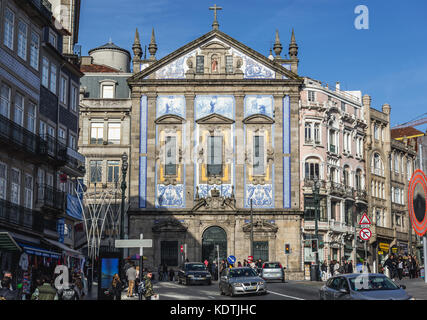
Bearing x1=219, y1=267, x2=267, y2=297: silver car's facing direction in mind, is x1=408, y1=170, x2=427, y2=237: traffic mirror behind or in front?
in front

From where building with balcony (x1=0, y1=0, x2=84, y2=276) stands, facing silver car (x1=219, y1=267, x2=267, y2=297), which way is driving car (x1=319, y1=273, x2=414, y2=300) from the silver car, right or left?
right

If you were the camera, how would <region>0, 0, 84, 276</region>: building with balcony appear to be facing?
facing the viewer and to the right of the viewer

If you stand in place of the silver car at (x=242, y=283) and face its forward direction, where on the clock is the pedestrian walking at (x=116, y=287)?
The pedestrian walking is roughly at 3 o'clock from the silver car.

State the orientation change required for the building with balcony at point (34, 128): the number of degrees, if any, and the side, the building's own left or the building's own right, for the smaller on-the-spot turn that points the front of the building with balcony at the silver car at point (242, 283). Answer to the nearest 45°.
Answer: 0° — it already faces it

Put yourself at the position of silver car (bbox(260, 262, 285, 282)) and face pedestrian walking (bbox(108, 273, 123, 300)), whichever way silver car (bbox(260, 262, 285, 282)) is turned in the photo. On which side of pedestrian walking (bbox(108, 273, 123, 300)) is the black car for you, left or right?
right

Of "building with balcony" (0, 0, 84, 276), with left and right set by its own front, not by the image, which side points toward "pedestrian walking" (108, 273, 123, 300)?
front
